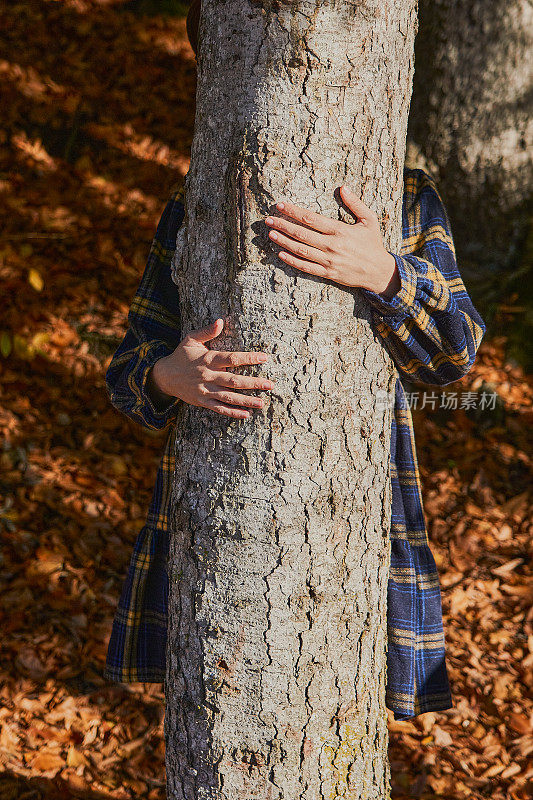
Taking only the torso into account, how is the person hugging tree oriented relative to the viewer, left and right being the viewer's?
facing the viewer
